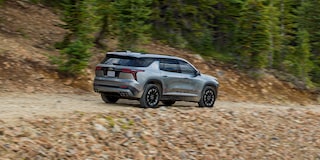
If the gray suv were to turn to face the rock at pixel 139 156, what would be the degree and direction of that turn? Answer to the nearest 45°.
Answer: approximately 135° to its right

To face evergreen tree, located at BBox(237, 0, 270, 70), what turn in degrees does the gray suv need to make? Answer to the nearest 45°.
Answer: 0° — it already faces it

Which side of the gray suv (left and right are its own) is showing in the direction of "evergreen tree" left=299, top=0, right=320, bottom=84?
front

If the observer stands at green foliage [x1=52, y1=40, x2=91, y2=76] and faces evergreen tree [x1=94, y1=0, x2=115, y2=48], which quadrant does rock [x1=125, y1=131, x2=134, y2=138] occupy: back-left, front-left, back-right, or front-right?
back-right

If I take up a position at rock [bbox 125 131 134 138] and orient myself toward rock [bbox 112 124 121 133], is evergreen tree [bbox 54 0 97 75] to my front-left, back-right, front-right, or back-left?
front-right

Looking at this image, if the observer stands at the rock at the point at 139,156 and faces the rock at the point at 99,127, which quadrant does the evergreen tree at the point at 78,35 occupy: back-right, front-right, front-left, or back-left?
front-right

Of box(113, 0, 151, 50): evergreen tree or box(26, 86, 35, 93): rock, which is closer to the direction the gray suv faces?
the evergreen tree

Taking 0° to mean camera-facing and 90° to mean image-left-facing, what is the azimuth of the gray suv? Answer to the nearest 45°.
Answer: approximately 225°

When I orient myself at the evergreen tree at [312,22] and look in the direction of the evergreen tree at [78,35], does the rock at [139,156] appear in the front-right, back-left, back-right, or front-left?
front-left

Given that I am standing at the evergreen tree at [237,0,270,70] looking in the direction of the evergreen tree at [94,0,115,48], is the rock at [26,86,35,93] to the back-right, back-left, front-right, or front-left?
front-left

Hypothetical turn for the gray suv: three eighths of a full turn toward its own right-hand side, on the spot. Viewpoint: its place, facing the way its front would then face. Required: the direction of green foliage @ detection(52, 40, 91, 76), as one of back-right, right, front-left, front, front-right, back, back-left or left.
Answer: back-right

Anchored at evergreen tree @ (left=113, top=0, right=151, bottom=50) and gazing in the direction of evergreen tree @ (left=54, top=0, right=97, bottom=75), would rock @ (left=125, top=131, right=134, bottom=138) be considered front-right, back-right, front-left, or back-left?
front-left

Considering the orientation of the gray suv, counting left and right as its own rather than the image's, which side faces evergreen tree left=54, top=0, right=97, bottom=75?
left
